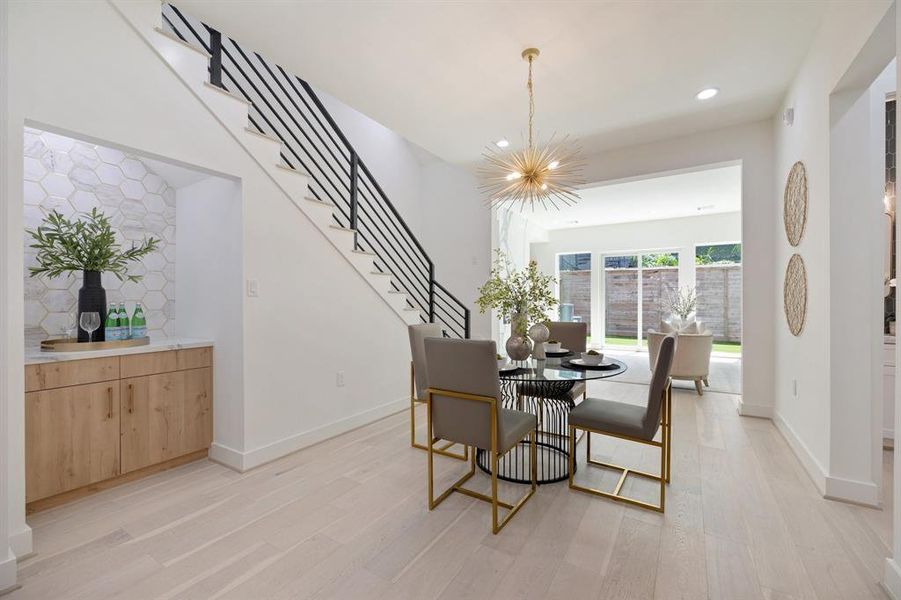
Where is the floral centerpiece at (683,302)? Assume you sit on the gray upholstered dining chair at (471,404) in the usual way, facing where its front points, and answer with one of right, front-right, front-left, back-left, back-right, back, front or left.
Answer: front

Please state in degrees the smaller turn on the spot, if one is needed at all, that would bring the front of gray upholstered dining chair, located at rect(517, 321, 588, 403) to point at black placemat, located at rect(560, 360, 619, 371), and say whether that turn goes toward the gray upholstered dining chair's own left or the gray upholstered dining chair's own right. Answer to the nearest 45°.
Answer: approximately 45° to the gray upholstered dining chair's own left

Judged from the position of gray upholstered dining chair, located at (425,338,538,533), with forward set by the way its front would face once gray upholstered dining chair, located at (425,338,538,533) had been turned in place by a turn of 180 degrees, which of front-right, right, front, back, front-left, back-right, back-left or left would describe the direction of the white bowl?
back

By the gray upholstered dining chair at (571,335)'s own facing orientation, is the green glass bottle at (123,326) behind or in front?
in front

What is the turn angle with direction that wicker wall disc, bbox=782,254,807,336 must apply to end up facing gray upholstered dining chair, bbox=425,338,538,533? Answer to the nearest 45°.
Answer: approximately 45° to its left

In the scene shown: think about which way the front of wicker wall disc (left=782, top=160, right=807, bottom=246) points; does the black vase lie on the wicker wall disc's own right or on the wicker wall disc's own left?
on the wicker wall disc's own left

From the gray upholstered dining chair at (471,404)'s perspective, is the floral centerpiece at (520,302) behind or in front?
in front

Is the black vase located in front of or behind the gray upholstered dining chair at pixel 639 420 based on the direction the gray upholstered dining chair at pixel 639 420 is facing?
in front

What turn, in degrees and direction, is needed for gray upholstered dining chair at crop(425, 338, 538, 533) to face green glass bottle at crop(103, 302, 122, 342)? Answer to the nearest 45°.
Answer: approximately 135° to its left

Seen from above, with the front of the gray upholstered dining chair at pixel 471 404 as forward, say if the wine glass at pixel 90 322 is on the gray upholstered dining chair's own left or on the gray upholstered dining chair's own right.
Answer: on the gray upholstered dining chair's own left

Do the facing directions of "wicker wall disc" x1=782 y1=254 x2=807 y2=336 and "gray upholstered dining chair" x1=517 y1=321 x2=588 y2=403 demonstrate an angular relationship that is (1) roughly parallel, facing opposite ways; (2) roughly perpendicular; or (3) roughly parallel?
roughly perpendicular

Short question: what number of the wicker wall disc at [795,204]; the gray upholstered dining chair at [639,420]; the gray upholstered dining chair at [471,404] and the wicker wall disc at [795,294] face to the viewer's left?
3

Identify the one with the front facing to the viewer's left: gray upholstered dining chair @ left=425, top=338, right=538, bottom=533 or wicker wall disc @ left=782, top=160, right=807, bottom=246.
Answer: the wicker wall disc

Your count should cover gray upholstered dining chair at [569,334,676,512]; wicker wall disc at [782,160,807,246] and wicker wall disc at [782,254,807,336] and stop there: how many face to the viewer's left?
3

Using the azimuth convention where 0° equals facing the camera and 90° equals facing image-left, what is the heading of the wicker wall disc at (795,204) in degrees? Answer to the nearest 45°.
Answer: approximately 90°

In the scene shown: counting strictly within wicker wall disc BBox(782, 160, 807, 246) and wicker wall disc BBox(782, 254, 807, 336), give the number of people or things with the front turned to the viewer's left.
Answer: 2

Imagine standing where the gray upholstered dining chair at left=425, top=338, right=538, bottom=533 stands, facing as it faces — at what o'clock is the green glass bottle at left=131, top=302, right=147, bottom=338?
The green glass bottle is roughly at 8 o'clock from the gray upholstered dining chair.

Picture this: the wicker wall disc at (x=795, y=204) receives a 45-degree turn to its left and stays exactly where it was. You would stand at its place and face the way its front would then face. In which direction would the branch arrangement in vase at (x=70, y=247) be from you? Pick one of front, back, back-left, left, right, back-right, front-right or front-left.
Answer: front

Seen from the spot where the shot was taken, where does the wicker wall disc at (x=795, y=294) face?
facing to the left of the viewer
